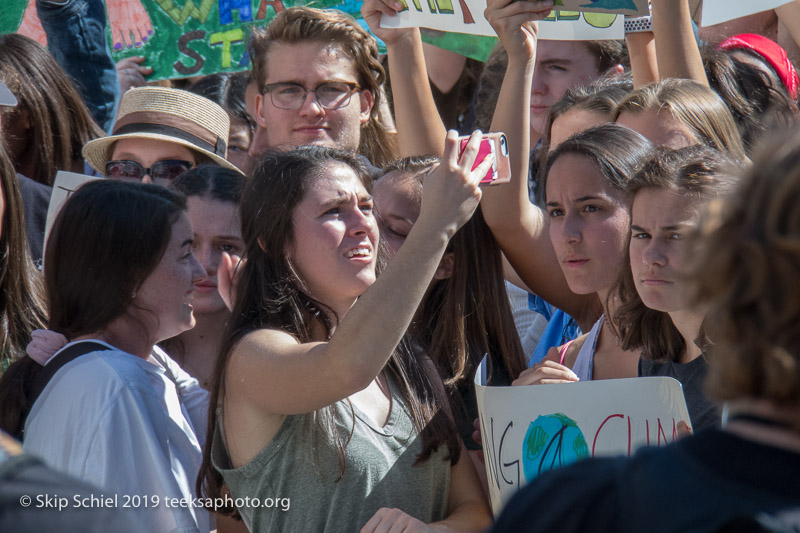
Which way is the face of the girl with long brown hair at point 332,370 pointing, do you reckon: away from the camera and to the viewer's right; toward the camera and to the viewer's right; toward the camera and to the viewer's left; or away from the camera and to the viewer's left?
toward the camera and to the viewer's right

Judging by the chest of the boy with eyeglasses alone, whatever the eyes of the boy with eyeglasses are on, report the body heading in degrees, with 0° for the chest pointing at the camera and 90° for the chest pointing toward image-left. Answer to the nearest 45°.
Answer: approximately 0°

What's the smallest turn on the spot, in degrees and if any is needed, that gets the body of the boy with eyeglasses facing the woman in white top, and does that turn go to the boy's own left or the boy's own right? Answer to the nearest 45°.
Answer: approximately 45° to the boy's own right

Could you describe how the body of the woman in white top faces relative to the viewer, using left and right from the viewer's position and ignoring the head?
facing to the right of the viewer

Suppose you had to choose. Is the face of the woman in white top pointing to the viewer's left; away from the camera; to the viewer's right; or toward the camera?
to the viewer's right

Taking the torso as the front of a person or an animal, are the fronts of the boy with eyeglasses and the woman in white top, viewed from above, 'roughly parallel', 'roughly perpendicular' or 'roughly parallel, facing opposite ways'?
roughly perpendicular

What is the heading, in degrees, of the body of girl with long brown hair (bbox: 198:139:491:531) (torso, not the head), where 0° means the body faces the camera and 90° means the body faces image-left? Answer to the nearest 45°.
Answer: approximately 315°

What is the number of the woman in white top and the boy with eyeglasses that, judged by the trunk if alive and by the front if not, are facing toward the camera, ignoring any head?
1

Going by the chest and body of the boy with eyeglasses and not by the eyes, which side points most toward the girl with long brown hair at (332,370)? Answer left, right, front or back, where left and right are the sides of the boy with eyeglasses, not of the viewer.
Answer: front
